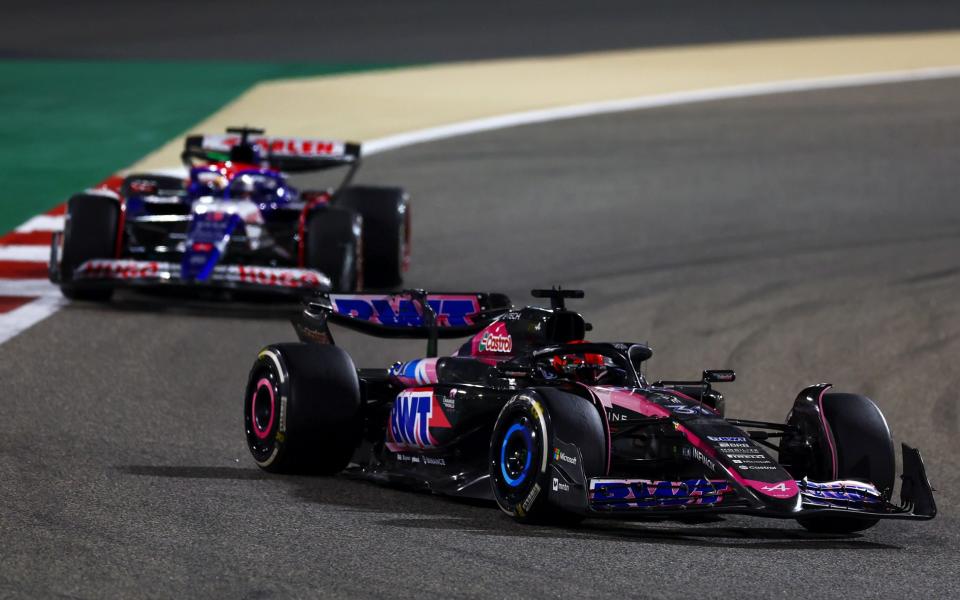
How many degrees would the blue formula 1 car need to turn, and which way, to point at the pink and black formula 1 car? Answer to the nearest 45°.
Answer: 0° — it already faces it

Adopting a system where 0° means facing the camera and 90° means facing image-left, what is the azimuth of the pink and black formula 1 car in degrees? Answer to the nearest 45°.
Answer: approximately 315°

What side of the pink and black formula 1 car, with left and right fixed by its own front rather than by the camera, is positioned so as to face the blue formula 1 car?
back

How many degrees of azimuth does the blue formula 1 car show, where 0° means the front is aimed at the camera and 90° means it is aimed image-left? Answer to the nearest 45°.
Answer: approximately 0°
